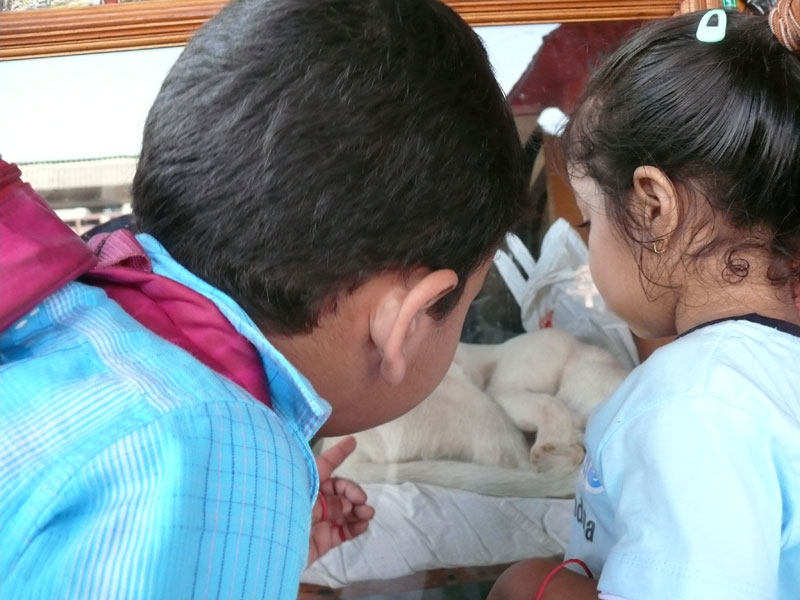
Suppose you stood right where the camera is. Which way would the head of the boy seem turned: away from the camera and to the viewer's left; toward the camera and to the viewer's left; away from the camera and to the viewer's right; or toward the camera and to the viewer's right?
away from the camera and to the viewer's right

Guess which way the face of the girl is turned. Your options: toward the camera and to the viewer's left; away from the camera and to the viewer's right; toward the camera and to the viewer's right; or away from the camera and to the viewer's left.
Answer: away from the camera and to the viewer's left

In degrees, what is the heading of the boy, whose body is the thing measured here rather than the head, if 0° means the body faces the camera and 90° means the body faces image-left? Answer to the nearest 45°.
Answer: approximately 225°
